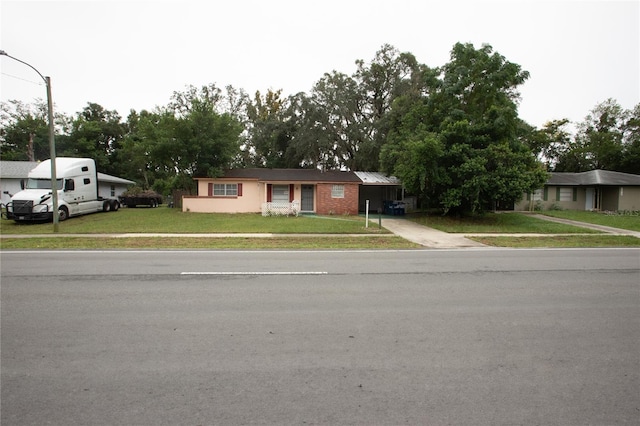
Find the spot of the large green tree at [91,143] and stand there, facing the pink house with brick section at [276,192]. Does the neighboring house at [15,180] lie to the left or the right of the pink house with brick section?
right

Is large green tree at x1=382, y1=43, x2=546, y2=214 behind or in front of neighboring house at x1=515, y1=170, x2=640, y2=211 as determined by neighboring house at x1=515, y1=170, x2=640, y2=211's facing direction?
in front

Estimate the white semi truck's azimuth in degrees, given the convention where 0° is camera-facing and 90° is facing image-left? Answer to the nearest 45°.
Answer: approximately 45°

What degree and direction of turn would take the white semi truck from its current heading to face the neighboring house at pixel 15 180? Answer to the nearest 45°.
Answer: approximately 135° to its right

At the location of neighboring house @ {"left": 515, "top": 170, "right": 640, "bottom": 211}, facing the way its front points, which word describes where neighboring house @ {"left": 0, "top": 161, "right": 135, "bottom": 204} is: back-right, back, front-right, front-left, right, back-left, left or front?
front-right

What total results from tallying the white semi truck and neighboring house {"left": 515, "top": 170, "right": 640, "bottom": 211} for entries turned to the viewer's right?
0

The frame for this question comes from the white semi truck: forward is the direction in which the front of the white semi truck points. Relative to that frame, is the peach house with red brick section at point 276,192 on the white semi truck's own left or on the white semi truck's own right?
on the white semi truck's own left

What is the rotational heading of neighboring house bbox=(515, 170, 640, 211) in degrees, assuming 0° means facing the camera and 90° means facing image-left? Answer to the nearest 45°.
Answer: approximately 0°

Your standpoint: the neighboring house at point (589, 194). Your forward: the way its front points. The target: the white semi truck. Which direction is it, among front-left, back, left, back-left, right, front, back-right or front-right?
front-right
